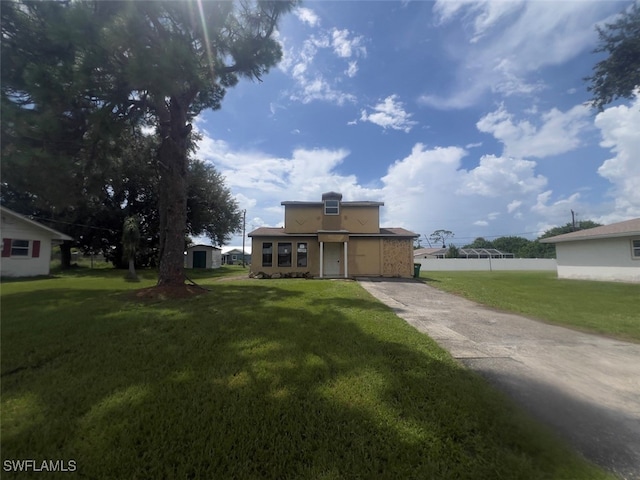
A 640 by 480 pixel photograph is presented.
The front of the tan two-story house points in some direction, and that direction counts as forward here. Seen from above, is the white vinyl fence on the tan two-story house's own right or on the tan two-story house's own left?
on the tan two-story house's own left

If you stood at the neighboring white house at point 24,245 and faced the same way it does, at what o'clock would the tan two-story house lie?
The tan two-story house is roughly at 8 o'clock from the neighboring white house.

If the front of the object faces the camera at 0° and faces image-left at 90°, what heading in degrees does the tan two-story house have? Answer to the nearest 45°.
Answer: approximately 0°

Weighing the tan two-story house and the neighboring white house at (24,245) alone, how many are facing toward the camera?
2

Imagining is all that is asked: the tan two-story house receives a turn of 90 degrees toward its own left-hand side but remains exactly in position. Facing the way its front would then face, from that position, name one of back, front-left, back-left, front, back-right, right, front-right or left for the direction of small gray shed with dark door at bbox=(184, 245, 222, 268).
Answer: back-left

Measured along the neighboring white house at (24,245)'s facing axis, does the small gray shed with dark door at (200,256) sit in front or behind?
behind

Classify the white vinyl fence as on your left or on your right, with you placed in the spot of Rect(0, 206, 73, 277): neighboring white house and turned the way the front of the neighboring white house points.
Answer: on your left

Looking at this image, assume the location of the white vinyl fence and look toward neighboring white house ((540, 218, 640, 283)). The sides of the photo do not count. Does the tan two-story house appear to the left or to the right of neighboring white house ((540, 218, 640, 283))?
right

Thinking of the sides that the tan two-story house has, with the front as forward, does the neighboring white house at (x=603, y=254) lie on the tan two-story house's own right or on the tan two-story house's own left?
on the tan two-story house's own left
